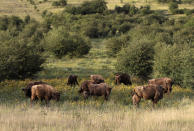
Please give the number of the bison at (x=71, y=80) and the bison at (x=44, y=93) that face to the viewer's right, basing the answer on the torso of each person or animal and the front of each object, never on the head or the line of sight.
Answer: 1

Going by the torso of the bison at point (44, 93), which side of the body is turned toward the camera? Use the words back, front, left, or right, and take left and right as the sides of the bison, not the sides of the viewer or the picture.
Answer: right

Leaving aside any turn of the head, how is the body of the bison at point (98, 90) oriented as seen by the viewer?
to the viewer's left

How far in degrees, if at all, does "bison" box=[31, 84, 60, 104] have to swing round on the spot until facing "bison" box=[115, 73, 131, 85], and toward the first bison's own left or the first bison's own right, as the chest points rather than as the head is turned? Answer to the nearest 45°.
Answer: approximately 45° to the first bison's own left

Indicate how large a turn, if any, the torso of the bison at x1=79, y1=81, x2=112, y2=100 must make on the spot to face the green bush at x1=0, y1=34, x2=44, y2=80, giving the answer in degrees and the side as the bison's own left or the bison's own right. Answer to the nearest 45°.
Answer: approximately 45° to the bison's own right
